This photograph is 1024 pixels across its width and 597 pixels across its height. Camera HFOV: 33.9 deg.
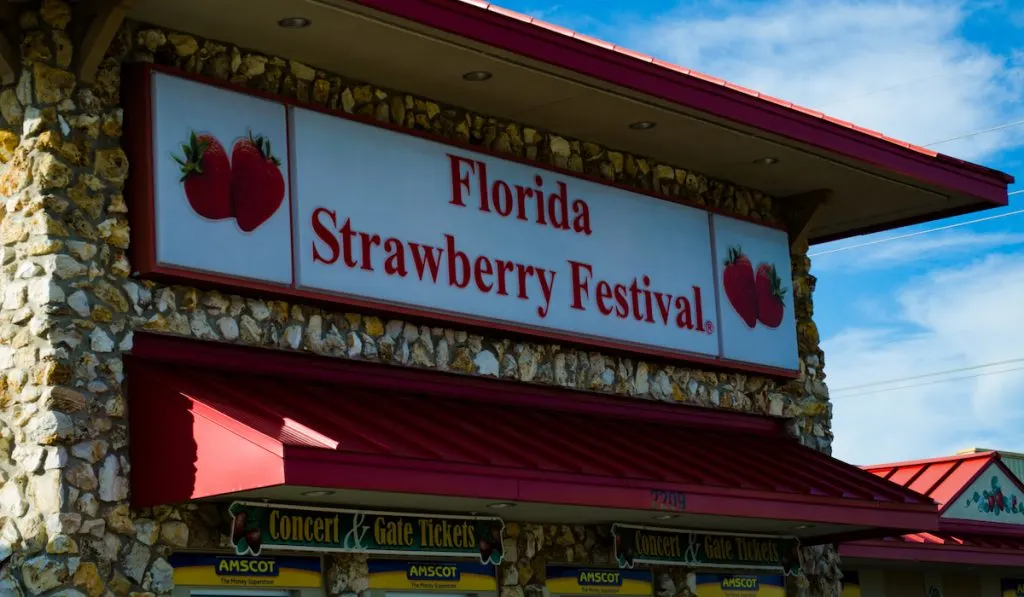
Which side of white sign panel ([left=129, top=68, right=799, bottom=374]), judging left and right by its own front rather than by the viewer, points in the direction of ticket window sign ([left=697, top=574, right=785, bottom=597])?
left

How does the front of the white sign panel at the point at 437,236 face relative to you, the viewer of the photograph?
facing the viewer and to the right of the viewer

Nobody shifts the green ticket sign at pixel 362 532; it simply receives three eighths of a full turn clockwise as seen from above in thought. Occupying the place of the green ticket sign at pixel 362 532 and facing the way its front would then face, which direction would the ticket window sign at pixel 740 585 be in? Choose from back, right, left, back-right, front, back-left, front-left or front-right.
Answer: back-right

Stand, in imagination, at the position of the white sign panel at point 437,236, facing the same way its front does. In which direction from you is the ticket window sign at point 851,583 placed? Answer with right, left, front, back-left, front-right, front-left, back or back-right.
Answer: left

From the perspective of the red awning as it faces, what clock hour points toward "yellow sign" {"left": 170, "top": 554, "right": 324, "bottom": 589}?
The yellow sign is roughly at 4 o'clock from the red awning.

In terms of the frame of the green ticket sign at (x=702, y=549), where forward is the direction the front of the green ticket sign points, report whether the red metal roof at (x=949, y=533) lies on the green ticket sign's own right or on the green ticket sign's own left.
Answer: on the green ticket sign's own left

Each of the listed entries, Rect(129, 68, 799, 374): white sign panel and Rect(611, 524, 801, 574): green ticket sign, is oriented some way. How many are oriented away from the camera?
0

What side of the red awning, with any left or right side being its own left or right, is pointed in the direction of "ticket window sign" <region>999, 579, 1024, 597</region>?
left

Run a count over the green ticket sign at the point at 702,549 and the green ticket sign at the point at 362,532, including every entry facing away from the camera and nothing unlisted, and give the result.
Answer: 0

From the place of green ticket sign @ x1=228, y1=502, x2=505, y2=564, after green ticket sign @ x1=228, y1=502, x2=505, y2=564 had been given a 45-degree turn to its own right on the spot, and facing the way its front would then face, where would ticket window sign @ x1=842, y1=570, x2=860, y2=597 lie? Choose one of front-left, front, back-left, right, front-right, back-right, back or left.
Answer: back-left

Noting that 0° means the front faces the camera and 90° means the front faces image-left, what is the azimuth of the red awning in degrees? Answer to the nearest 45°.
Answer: approximately 315°

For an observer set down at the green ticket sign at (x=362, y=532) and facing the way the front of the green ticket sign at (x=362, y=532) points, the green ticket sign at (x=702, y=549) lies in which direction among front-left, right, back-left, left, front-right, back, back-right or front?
left

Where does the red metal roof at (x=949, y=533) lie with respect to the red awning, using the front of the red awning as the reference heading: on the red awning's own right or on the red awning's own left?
on the red awning's own left

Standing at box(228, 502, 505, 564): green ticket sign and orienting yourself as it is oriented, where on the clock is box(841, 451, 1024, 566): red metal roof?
The red metal roof is roughly at 9 o'clock from the green ticket sign.
